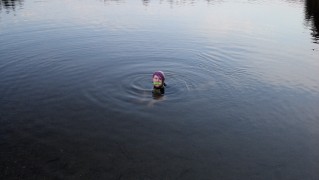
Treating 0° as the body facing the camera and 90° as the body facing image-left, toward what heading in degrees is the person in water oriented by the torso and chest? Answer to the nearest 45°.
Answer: approximately 45°
